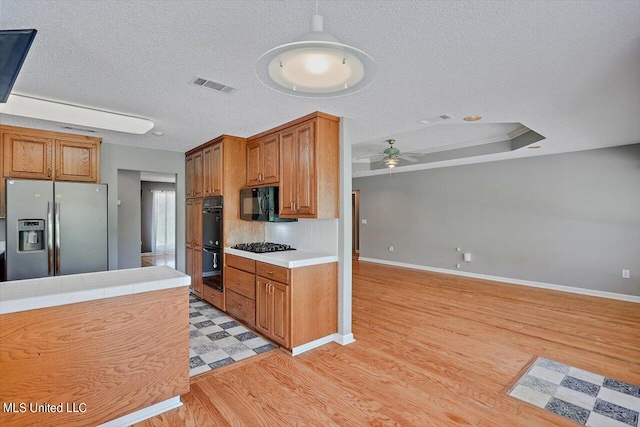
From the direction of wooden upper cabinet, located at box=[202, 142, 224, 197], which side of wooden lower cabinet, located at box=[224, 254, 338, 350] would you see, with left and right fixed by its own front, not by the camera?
right

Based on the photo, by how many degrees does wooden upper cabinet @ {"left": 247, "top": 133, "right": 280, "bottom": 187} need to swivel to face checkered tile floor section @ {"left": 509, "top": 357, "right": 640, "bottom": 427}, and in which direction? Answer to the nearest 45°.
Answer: approximately 90° to its left

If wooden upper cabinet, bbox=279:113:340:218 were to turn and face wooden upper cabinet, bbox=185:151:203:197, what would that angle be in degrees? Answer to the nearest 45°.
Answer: approximately 90° to its right
